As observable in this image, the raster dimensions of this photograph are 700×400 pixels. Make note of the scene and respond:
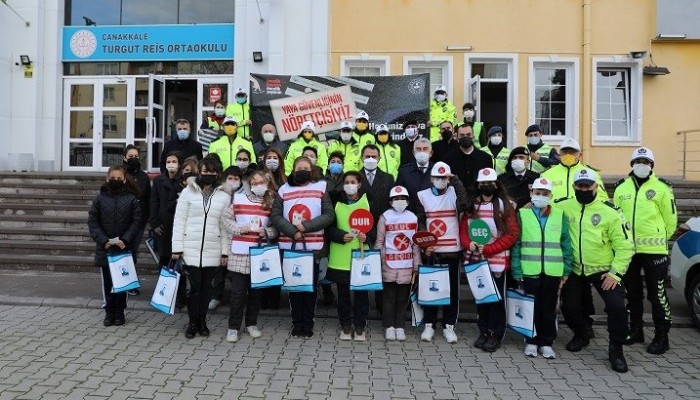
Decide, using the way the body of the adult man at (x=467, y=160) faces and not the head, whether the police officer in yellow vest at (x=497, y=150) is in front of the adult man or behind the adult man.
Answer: behind

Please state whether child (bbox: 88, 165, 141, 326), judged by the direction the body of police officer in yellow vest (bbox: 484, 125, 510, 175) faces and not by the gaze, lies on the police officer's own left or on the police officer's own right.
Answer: on the police officer's own right

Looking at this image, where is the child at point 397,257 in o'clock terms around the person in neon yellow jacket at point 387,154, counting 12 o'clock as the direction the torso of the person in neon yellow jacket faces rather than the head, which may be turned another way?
The child is roughly at 12 o'clock from the person in neon yellow jacket.

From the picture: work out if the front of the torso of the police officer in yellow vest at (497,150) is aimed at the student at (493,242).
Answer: yes

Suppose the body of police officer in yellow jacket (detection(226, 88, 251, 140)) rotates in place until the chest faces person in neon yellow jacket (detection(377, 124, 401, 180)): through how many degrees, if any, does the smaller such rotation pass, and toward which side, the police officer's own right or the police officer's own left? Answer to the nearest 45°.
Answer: approximately 45° to the police officer's own left

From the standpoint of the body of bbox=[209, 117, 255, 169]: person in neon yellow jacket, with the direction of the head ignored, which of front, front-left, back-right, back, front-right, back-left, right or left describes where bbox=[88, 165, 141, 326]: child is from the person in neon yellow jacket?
front-right

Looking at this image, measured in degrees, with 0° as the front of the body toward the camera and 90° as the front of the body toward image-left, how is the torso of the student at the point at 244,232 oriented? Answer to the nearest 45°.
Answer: approximately 0°

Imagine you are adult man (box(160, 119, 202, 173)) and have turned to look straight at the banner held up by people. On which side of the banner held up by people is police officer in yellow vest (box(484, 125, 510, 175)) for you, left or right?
right

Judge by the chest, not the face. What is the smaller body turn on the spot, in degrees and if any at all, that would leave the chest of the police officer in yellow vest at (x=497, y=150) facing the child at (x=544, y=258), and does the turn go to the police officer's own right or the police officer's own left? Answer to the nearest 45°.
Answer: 0° — they already face them

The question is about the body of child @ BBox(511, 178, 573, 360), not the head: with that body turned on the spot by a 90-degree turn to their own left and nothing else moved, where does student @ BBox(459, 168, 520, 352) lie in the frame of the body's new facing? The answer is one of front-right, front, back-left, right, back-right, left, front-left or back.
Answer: back

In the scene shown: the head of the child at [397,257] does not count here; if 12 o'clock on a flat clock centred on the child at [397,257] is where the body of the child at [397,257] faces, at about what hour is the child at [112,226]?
the child at [112,226] is roughly at 3 o'clock from the child at [397,257].

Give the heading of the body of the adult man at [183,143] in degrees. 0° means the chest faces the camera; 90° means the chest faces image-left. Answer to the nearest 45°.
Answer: approximately 0°
